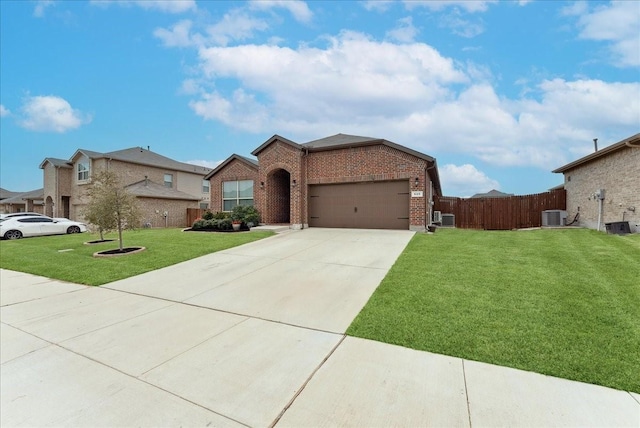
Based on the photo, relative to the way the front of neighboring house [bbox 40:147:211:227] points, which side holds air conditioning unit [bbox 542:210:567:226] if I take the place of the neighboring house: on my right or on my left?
on my left

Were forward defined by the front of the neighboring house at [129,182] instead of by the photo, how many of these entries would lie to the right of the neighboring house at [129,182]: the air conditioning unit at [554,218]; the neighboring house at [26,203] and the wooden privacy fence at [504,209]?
1

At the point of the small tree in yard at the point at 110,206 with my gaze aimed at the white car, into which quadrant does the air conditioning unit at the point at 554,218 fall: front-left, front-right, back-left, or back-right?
back-right

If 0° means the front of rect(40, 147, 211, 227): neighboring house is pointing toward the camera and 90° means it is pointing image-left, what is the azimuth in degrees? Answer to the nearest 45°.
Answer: approximately 45°

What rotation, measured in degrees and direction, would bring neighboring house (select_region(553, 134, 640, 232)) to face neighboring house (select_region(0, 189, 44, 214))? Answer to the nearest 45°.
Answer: approximately 135° to its right

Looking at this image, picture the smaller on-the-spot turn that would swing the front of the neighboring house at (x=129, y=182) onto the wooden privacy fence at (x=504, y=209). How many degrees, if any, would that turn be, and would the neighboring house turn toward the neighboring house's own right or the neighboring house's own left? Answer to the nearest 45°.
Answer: approximately 90° to the neighboring house's own left

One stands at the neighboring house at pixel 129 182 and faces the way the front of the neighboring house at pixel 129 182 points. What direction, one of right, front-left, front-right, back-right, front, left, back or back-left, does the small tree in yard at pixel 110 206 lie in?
front-left

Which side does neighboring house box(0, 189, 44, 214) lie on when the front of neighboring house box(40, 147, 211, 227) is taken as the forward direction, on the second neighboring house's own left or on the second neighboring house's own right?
on the second neighboring house's own right

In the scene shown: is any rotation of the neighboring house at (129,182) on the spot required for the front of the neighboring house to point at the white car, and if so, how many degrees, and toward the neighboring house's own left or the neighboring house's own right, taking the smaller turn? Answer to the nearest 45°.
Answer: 0° — it already faces it

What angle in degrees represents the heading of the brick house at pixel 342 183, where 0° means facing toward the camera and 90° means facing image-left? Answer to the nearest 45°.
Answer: approximately 0°

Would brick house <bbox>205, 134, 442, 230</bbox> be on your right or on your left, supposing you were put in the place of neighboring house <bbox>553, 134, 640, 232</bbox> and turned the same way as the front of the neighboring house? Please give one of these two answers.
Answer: on your right

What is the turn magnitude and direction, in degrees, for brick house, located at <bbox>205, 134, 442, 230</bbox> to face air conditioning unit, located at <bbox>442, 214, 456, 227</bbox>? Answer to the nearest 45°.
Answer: approximately 135° to its left
